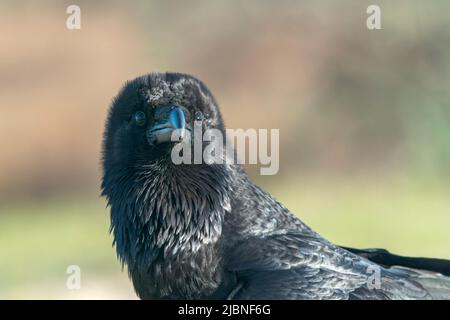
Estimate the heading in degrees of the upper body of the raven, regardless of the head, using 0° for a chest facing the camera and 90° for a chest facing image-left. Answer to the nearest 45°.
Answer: approximately 45°
